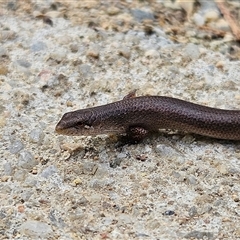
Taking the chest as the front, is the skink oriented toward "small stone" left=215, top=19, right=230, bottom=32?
no

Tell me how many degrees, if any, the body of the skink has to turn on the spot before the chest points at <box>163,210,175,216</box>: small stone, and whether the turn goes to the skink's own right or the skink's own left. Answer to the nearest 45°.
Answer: approximately 90° to the skink's own left

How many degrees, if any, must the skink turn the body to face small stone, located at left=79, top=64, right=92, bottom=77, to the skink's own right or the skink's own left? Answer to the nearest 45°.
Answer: approximately 45° to the skink's own right

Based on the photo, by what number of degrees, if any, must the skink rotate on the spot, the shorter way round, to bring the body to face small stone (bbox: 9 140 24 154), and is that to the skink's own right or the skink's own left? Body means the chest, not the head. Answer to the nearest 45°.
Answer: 0° — it already faces it

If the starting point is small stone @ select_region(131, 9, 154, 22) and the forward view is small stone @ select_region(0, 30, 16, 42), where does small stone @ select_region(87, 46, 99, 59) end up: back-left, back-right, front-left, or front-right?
front-left

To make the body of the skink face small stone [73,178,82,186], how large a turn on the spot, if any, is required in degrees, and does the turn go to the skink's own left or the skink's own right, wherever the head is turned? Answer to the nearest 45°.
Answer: approximately 45° to the skink's own left

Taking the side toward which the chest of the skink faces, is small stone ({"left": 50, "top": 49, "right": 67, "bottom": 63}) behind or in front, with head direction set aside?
in front

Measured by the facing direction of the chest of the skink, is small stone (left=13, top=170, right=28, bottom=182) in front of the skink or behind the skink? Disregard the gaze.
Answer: in front

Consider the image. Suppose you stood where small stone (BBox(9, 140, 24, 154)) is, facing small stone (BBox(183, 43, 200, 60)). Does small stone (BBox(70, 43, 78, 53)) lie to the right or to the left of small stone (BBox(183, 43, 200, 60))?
left

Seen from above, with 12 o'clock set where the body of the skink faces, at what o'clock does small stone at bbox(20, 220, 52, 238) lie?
The small stone is roughly at 10 o'clock from the skink.

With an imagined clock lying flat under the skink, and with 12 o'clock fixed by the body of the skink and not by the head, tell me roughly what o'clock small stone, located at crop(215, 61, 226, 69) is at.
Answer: The small stone is roughly at 4 o'clock from the skink.

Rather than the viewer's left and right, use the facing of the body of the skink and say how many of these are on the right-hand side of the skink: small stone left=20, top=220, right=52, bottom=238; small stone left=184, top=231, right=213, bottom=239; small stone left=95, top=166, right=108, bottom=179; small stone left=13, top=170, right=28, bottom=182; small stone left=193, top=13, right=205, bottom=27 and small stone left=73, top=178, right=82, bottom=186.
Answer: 1

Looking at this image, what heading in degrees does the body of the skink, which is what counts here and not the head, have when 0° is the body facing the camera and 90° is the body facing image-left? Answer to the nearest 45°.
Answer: approximately 90°

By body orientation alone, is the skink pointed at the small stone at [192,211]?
no

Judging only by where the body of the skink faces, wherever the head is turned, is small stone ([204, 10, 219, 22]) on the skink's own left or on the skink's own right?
on the skink's own right

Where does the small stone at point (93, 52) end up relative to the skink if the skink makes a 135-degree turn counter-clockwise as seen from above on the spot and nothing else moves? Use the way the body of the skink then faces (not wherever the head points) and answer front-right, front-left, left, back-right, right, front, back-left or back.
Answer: back

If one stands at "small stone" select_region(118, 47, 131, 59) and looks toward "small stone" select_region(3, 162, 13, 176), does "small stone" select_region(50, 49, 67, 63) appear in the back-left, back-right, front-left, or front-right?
front-right

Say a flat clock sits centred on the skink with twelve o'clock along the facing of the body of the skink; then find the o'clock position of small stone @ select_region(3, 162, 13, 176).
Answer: The small stone is roughly at 11 o'clock from the skink.

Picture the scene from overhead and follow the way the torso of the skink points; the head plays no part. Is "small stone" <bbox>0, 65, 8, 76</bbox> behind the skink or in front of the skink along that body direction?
in front

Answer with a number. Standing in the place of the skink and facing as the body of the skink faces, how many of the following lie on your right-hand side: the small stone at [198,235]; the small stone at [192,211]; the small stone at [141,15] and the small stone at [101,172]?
1
